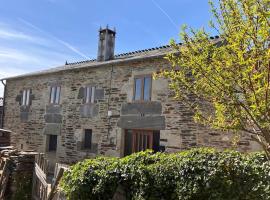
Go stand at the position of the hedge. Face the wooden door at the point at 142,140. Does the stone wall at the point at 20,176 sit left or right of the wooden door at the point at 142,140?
left

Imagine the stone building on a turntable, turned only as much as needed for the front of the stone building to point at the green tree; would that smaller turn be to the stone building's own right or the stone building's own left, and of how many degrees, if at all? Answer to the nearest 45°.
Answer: approximately 45° to the stone building's own left
